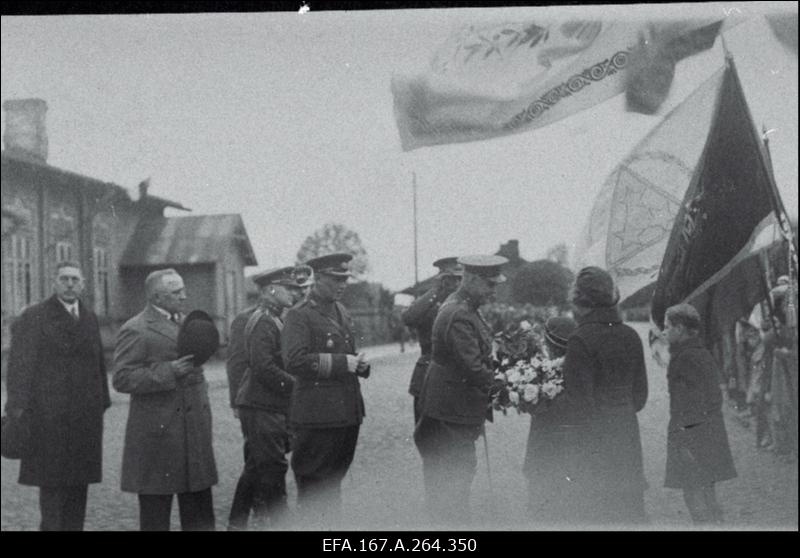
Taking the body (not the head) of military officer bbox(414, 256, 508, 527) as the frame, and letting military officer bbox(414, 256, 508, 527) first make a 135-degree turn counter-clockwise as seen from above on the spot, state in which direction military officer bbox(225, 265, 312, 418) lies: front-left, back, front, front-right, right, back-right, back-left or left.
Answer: front-left

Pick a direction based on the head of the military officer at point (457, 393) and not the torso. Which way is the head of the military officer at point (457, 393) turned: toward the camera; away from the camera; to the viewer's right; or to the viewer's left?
to the viewer's right

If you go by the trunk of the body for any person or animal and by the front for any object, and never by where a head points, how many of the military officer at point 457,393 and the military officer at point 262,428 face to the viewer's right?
2

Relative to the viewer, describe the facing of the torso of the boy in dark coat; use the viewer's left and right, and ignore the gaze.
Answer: facing to the left of the viewer

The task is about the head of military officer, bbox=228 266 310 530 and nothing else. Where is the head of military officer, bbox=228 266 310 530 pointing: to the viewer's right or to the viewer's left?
to the viewer's right

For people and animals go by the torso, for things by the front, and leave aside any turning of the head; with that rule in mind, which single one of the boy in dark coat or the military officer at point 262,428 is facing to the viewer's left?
the boy in dark coat

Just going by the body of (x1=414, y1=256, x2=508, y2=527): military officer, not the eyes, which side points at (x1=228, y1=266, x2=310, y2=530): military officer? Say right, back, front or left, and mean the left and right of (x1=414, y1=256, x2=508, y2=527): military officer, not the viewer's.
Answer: back

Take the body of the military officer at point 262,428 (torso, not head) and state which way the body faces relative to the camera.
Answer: to the viewer's right

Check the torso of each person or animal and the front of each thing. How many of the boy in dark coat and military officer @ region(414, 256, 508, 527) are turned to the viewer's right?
1

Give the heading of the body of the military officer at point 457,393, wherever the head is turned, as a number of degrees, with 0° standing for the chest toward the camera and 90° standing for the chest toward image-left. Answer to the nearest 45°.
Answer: approximately 270°

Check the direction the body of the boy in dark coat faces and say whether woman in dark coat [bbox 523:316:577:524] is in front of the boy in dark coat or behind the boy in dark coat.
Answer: in front
